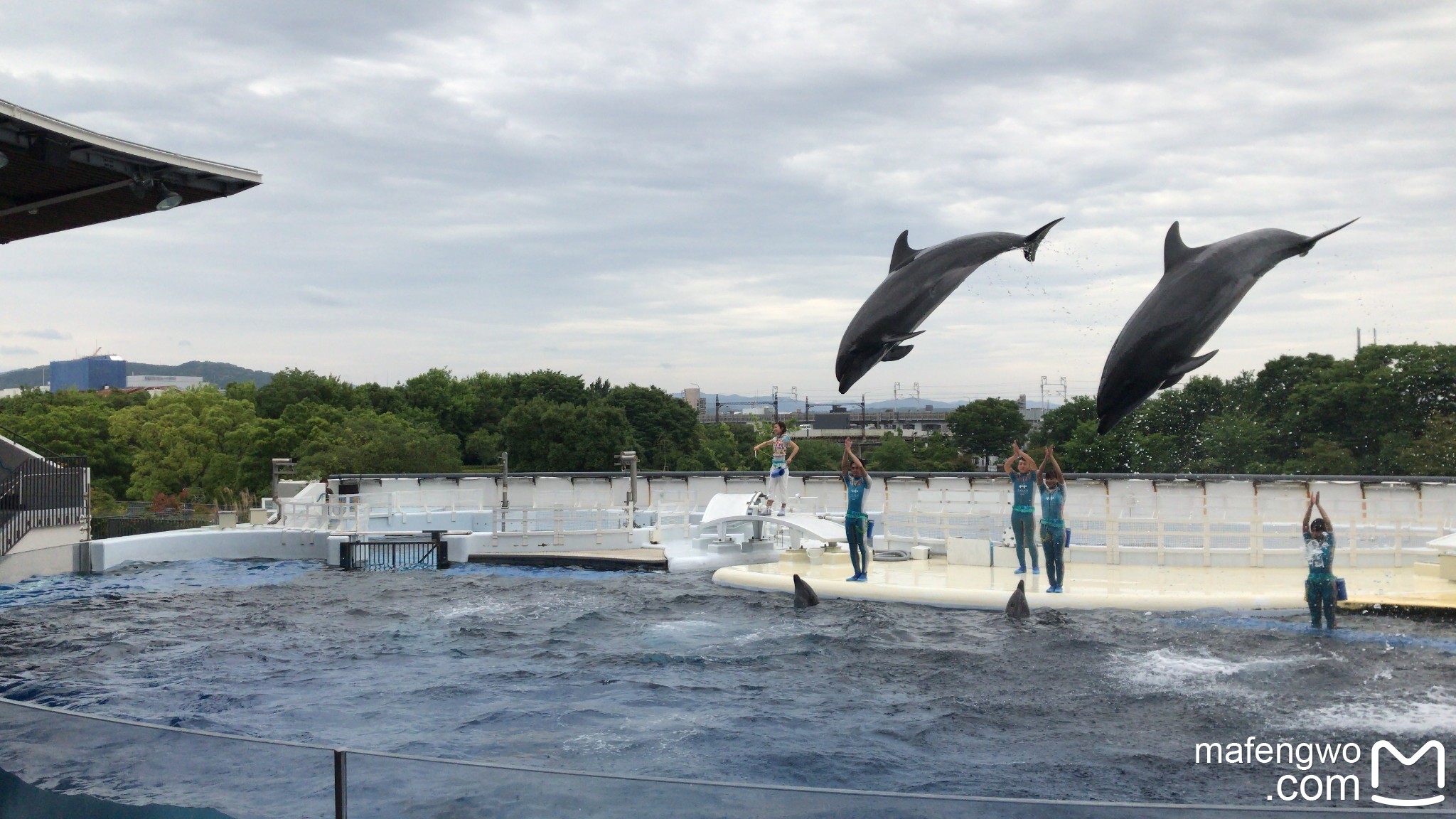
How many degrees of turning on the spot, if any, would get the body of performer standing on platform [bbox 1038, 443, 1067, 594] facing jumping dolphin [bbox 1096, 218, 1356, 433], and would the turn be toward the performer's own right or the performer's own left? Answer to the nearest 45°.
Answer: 0° — they already face it

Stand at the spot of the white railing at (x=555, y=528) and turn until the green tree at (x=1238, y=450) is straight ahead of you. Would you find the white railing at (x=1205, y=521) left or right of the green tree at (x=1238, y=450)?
right

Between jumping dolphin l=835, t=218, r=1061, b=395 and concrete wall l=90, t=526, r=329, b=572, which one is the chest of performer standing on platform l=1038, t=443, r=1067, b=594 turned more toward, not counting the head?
the jumping dolphin
